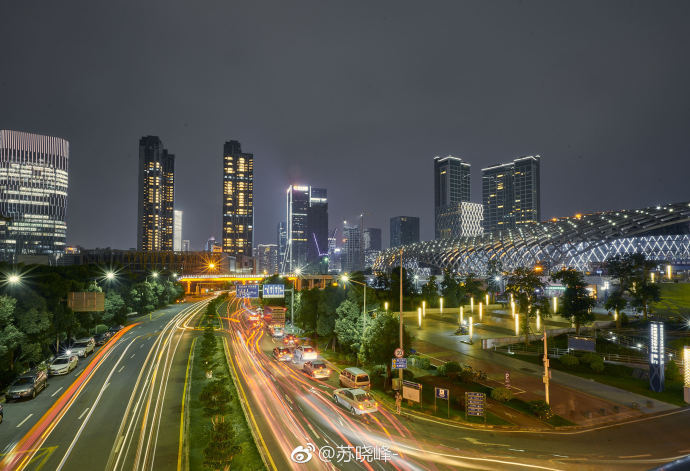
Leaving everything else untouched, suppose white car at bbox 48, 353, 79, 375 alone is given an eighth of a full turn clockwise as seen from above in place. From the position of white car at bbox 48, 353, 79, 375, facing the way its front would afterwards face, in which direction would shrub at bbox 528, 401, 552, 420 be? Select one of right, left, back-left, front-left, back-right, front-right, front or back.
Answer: back-left

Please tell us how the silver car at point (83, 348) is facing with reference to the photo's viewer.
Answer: facing the viewer and to the left of the viewer

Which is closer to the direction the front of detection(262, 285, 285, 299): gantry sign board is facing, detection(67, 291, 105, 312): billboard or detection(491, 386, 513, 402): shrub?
the shrub

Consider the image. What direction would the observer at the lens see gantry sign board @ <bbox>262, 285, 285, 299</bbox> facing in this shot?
facing the viewer

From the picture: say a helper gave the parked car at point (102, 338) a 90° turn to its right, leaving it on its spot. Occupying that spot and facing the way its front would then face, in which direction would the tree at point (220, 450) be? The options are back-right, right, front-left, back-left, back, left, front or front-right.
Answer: back-left

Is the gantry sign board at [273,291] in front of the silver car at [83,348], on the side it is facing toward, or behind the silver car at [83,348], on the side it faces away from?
behind

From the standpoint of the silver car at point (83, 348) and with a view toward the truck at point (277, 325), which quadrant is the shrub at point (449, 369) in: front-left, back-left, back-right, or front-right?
front-right

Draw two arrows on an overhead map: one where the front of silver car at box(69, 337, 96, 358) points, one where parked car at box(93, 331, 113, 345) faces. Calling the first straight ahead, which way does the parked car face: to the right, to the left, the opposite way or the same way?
the same way

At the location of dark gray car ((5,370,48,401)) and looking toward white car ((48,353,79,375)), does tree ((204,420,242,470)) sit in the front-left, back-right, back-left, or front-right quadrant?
back-right

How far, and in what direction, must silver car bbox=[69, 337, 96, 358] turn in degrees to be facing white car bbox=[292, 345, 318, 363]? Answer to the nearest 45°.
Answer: approximately 90° to its left

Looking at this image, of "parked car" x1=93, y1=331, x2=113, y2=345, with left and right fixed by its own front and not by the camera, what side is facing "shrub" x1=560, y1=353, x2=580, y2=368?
left

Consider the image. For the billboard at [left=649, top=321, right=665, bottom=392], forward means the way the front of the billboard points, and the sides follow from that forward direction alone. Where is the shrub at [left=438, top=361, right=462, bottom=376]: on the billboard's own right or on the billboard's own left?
on the billboard's own right

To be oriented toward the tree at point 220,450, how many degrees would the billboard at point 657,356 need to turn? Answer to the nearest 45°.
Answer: approximately 45° to its right

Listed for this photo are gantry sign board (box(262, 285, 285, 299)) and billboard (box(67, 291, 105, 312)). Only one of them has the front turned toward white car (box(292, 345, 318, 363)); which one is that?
the gantry sign board

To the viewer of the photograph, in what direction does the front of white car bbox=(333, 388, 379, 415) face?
facing away from the viewer and to the left of the viewer
